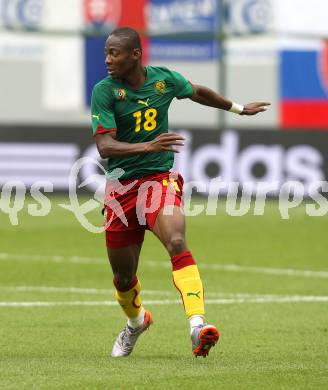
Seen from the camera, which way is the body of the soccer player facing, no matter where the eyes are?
toward the camera
